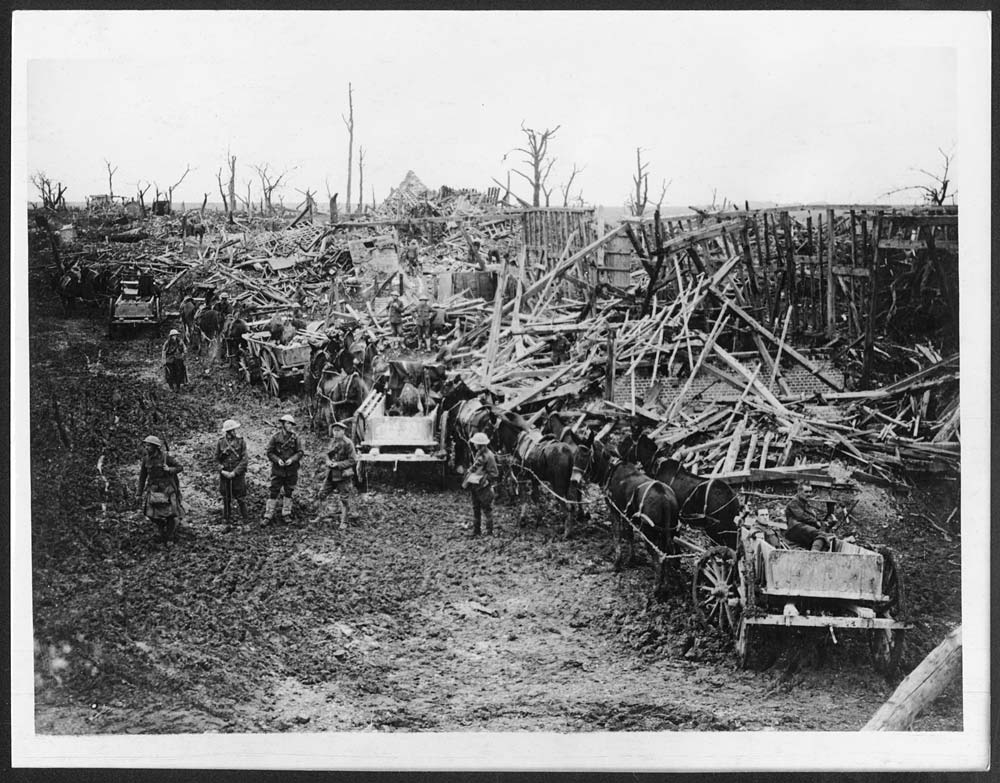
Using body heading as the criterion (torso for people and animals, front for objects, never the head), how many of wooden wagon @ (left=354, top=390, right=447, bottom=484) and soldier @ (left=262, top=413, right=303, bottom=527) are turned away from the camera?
1

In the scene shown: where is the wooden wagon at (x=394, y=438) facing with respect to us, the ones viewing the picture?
facing away from the viewer

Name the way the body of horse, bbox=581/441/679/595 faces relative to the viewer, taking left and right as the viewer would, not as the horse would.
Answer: facing away from the viewer and to the left of the viewer

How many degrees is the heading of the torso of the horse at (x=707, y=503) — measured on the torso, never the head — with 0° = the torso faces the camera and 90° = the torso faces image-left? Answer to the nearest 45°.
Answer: approximately 135°

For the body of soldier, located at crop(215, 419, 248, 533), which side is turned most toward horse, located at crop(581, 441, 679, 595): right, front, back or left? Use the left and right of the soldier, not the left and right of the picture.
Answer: left

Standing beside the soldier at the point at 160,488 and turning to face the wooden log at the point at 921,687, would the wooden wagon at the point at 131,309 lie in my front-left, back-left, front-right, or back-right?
back-left

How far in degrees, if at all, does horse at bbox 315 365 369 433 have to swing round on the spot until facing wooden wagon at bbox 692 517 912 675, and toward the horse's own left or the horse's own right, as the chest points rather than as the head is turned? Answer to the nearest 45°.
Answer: approximately 180°

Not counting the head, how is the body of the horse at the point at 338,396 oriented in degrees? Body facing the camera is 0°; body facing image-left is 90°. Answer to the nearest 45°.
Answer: approximately 135°
